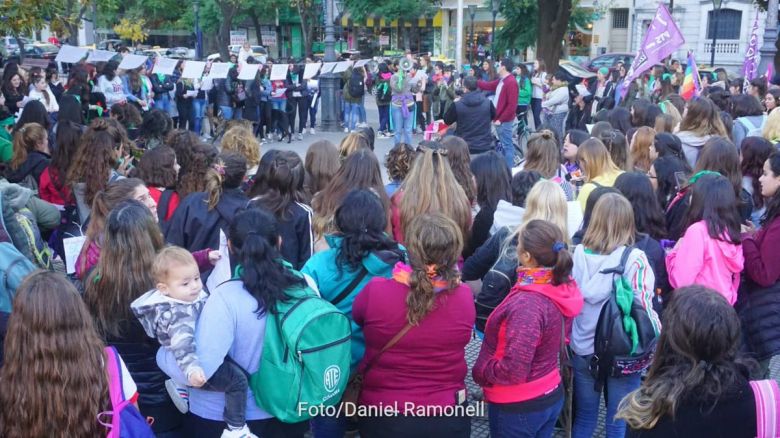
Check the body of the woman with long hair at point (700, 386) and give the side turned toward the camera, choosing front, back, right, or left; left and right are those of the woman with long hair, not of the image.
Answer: back

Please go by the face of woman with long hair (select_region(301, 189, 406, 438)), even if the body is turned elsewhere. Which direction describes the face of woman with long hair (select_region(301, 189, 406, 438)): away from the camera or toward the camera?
away from the camera

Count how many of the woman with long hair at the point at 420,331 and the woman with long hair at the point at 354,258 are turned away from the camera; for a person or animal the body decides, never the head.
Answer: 2

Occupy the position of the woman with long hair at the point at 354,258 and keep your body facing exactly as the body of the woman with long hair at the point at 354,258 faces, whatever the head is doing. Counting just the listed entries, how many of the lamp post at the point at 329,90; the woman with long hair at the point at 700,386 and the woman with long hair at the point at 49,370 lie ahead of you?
1

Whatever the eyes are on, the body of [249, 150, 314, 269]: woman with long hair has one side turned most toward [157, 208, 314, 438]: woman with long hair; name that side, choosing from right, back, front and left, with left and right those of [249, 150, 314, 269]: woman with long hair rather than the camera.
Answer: back

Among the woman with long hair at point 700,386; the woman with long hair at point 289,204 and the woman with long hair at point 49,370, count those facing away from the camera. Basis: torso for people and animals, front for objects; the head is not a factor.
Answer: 3

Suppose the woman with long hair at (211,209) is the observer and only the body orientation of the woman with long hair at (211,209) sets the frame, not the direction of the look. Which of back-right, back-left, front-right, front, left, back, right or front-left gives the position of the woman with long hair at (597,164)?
front-right

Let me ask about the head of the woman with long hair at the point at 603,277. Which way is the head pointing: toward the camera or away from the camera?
away from the camera

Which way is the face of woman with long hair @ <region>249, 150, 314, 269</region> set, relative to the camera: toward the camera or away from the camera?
away from the camera

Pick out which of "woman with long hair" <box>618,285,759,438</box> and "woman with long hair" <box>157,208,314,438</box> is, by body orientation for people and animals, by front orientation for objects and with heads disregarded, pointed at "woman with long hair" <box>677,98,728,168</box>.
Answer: "woman with long hair" <box>618,285,759,438</box>

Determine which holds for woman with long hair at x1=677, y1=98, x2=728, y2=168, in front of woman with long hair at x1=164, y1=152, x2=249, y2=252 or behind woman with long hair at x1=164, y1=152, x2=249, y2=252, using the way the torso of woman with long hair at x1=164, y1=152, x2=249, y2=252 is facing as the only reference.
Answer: in front

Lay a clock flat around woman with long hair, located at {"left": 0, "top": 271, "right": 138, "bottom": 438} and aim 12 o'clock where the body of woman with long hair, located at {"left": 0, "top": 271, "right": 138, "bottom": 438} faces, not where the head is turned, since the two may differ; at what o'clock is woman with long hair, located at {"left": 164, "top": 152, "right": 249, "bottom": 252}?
woman with long hair, located at {"left": 164, "top": 152, "right": 249, "bottom": 252} is roughly at 1 o'clock from woman with long hair, located at {"left": 0, "top": 271, "right": 138, "bottom": 438}.

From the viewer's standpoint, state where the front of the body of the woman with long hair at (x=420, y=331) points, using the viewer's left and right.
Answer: facing away from the viewer

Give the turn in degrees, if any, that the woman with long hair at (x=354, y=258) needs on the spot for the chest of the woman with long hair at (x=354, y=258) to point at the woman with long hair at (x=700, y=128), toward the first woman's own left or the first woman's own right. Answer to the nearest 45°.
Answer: approximately 45° to the first woman's own right

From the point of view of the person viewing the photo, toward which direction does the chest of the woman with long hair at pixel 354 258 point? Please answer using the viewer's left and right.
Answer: facing away from the viewer
